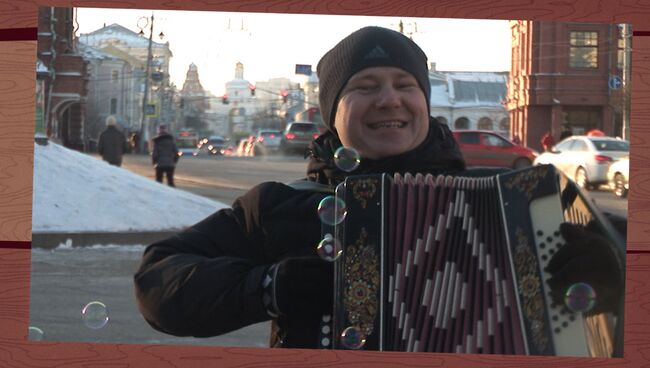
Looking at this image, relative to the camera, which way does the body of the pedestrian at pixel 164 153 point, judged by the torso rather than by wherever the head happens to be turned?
away from the camera

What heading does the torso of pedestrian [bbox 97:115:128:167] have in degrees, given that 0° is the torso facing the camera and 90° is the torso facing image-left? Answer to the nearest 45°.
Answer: approximately 180°

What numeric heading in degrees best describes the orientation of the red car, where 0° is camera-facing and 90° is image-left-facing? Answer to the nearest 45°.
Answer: approximately 270°

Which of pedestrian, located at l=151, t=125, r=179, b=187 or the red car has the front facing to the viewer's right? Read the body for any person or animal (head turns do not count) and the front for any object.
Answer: the red car

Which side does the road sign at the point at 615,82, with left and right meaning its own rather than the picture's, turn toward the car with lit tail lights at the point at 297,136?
right

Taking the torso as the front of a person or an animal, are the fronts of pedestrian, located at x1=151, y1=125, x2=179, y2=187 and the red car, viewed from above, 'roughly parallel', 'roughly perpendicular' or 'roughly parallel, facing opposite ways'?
roughly perpendicular
